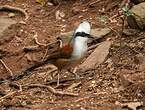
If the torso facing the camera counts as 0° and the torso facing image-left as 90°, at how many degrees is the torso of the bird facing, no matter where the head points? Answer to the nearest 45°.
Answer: approximately 270°

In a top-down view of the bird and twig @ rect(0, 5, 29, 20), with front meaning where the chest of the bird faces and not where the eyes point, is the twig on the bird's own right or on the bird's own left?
on the bird's own left
